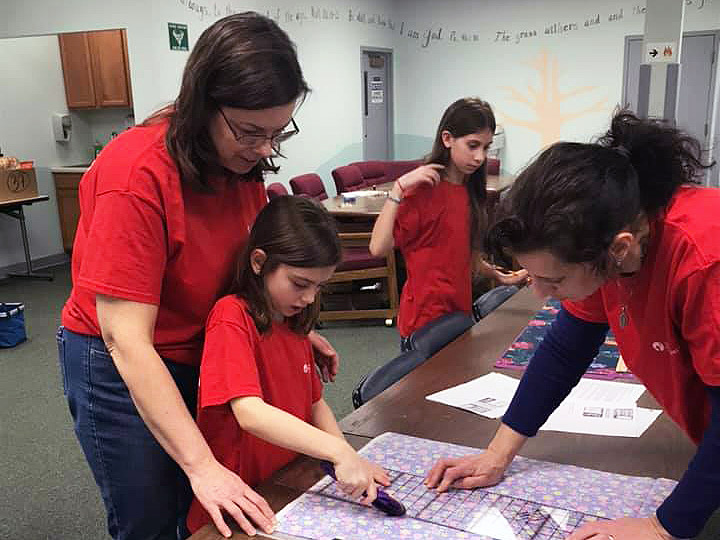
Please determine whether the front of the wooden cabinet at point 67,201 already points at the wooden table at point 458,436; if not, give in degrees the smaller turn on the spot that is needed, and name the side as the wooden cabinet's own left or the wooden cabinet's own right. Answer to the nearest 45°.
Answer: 0° — it already faces it

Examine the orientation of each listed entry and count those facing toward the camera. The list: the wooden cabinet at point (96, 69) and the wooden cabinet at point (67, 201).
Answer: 2

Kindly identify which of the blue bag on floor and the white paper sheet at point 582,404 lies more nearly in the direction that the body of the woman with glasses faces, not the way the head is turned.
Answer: the white paper sheet

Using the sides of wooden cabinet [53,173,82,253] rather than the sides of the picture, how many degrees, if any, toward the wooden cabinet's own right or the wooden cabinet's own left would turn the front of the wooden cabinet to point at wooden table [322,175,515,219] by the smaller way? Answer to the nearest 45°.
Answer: approximately 45° to the wooden cabinet's own left

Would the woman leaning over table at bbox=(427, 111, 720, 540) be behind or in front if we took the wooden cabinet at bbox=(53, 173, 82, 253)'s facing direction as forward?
in front

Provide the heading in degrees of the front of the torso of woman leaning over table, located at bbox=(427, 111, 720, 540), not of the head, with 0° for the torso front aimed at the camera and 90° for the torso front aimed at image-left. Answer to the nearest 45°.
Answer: approximately 45°

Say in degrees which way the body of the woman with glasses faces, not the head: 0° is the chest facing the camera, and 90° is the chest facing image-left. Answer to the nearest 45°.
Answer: approximately 315°

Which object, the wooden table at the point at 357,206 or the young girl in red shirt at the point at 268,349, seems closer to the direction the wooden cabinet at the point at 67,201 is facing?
the young girl in red shirt
